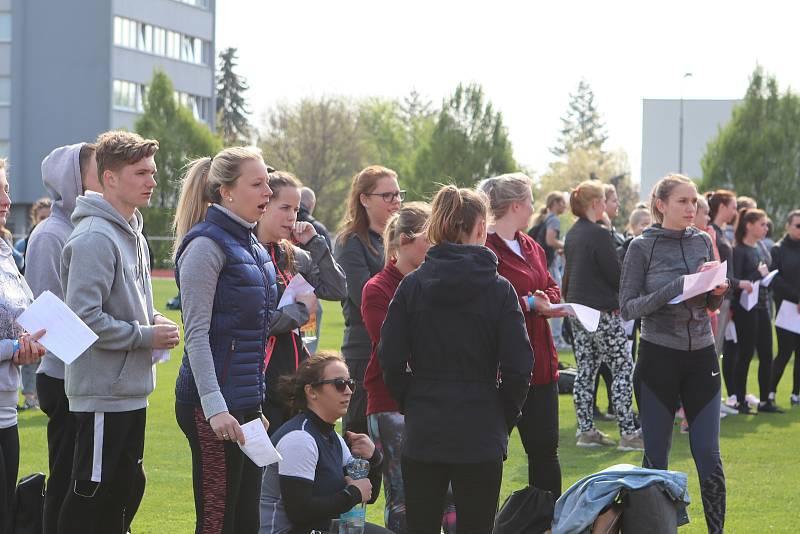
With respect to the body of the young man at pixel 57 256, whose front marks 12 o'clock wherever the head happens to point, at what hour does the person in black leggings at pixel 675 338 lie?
The person in black leggings is roughly at 12 o'clock from the young man.

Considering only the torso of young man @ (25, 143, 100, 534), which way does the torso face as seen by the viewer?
to the viewer's right

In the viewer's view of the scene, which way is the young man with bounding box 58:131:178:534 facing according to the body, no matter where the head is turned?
to the viewer's right

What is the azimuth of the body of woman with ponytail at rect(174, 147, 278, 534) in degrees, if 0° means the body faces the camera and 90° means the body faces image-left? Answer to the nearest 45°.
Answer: approximately 270°

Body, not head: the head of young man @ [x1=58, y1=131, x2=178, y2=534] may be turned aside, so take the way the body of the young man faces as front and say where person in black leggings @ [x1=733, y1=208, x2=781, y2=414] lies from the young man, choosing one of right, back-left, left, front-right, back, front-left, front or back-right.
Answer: front-left

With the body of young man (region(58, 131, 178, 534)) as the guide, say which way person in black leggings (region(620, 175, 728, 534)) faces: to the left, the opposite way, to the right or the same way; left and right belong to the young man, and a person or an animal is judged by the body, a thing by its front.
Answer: to the right

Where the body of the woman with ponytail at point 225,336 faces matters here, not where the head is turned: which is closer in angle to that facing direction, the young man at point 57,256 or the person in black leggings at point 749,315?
the person in black leggings

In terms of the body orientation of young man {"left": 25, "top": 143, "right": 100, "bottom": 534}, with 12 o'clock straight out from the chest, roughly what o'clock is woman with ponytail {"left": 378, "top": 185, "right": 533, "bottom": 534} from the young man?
The woman with ponytail is roughly at 1 o'clock from the young man.

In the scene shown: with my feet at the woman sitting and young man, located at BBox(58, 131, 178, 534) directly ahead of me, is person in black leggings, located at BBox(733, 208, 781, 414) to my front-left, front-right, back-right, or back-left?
back-right

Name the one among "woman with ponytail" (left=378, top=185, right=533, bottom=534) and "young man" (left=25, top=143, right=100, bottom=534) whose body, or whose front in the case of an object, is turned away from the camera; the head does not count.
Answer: the woman with ponytail

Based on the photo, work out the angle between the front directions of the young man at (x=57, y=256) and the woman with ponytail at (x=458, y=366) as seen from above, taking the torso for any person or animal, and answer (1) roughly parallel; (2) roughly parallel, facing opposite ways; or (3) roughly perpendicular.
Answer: roughly perpendicular

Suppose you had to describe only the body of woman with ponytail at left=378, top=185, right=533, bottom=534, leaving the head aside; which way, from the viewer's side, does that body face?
away from the camera

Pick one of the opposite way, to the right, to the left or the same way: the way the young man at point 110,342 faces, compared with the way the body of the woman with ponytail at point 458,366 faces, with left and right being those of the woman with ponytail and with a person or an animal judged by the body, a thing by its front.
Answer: to the right
